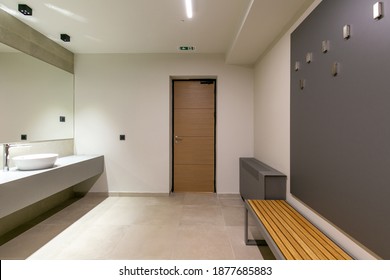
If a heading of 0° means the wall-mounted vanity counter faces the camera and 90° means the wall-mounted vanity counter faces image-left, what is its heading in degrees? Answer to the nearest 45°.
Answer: approximately 315°

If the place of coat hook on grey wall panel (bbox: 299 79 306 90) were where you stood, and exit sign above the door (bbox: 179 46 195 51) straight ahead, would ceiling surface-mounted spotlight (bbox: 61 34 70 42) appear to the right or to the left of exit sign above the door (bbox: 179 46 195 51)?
left

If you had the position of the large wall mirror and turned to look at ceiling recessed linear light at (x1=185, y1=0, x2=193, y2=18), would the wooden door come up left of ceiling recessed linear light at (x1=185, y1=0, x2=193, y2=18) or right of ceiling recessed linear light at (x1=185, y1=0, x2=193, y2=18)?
left

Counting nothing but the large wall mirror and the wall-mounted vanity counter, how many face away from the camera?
0

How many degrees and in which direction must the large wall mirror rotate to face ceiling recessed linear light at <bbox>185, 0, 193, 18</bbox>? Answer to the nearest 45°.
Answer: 0° — it already faces it

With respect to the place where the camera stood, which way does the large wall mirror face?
facing the viewer and to the right of the viewer

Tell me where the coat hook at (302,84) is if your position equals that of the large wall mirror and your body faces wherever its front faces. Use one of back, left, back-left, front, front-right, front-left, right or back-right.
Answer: front

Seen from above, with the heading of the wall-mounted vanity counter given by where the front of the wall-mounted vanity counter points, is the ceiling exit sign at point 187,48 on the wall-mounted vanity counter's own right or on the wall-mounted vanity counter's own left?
on the wall-mounted vanity counter's own left

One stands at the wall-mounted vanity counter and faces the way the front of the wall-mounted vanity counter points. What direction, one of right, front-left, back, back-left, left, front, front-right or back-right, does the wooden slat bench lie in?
front

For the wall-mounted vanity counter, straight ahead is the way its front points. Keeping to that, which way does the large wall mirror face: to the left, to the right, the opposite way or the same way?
the same way

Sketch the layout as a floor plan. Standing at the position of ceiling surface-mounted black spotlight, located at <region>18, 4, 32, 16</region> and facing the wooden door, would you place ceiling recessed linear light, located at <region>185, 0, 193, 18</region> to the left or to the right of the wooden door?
right
